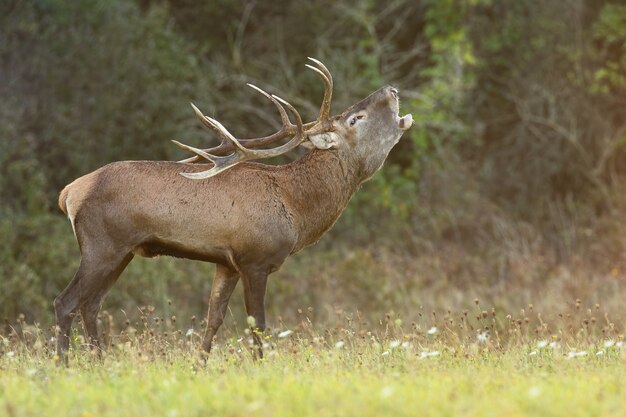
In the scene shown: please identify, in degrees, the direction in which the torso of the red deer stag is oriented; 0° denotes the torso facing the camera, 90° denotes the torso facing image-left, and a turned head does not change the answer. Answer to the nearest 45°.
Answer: approximately 270°

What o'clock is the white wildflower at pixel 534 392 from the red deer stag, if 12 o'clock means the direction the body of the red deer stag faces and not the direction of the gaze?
The white wildflower is roughly at 2 o'clock from the red deer stag.

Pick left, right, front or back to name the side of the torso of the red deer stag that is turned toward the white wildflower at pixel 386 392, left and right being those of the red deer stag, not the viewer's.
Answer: right
